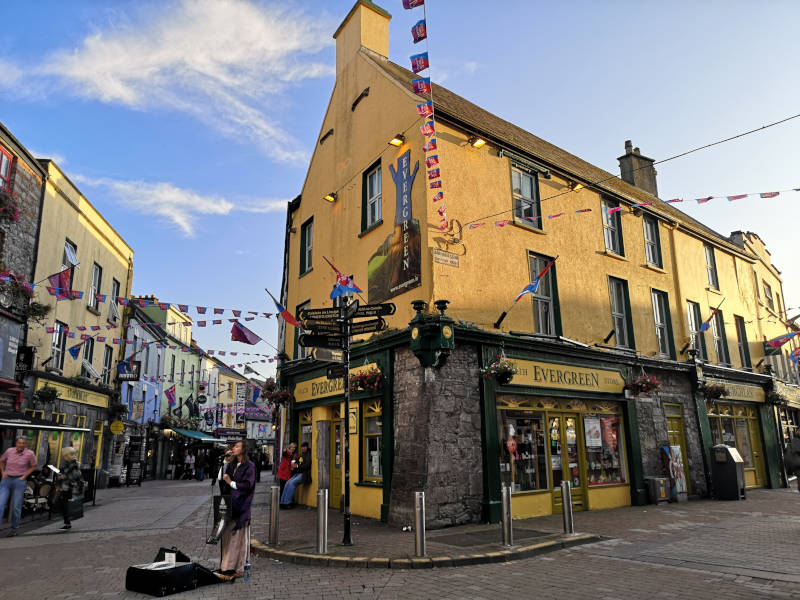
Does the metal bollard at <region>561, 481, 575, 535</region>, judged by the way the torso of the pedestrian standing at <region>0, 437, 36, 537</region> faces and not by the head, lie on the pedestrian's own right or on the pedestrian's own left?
on the pedestrian's own left

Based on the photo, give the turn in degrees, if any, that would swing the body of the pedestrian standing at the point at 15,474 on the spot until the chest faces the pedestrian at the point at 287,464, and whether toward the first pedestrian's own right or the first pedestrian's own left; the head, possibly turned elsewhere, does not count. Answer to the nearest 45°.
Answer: approximately 90° to the first pedestrian's own left

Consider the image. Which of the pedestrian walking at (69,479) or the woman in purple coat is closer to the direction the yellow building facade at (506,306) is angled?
the woman in purple coat

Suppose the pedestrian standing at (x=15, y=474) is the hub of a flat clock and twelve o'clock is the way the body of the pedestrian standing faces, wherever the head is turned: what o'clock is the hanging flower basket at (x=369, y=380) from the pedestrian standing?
The hanging flower basket is roughly at 10 o'clock from the pedestrian standing.

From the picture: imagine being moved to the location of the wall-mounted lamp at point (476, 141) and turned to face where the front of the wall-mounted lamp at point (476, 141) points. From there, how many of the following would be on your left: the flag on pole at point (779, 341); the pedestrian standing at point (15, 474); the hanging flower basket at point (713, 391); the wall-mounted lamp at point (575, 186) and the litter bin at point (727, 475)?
4

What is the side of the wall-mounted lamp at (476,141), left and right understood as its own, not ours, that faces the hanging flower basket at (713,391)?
left
